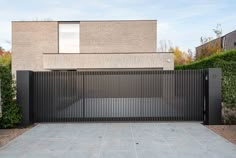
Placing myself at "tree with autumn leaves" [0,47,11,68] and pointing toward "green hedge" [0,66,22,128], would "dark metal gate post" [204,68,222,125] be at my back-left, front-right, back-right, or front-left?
front-left

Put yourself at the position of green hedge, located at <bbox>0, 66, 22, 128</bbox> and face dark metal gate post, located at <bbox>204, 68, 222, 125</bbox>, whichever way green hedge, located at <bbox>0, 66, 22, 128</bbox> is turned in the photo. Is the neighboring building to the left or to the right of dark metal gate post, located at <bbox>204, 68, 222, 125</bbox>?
left

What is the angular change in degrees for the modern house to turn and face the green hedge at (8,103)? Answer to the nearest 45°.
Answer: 0° — it already faces it

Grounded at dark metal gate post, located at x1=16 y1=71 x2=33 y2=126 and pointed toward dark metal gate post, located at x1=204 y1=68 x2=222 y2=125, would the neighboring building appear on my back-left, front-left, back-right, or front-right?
front-left

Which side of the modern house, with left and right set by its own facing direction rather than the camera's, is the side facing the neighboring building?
left

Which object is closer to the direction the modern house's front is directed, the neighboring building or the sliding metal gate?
the sliding metal gate

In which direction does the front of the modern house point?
toward the camera

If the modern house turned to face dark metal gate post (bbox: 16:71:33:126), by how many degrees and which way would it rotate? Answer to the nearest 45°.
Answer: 0° — it already faces it

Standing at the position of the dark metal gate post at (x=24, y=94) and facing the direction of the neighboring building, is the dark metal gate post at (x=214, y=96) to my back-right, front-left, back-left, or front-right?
front-right

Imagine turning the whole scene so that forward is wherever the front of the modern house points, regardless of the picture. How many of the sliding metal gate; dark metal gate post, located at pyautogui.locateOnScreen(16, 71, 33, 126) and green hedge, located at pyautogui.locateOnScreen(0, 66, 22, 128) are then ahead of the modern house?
3
